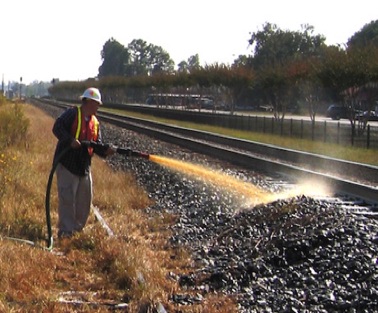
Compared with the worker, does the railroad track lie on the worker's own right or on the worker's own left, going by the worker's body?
on the worker's own left

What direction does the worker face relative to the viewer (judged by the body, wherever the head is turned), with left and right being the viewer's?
facing the viewer and to the right of the viewer

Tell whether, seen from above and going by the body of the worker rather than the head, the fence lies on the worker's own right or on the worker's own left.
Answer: on the worker's own left
